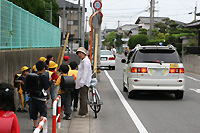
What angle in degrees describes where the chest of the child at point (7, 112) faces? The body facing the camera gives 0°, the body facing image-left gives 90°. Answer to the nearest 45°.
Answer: approximately 180°

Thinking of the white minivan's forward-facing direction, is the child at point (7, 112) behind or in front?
behind

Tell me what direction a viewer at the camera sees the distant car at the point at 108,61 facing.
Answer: facing away from the viewer

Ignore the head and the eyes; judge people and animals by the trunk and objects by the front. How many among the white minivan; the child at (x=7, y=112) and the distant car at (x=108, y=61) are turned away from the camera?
3

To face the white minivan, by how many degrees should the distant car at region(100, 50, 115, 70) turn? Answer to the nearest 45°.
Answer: approximately 180°

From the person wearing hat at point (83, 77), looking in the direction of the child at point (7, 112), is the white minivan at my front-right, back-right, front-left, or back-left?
back-left

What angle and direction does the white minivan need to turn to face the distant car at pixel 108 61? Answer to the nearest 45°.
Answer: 0° — it already faces it

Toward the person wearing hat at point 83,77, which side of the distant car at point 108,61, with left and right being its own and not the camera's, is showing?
back

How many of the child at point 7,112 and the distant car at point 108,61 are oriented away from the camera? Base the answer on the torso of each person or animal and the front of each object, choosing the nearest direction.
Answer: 2

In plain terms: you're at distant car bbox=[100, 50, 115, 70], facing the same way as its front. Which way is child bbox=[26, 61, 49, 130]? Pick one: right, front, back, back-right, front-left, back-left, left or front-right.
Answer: back

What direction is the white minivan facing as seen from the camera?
away from the camera
